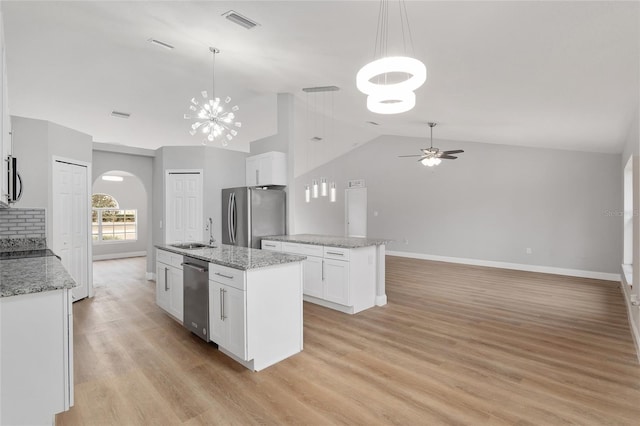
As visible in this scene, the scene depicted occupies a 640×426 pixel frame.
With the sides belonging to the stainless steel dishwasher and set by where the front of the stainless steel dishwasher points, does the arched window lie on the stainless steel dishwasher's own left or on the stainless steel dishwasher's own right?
on the stainless steel dishwasher's own right

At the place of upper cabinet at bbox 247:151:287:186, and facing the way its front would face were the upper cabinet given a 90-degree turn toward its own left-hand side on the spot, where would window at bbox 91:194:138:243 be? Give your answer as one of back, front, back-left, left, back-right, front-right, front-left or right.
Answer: back

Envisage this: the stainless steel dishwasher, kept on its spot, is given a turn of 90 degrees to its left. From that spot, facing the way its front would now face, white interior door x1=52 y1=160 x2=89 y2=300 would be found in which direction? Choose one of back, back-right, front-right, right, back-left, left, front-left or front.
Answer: back

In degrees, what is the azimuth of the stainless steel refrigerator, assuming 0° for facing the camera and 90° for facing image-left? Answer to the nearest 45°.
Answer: approximately 45°

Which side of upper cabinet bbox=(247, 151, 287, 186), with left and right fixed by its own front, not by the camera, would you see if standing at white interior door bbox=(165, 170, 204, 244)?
right

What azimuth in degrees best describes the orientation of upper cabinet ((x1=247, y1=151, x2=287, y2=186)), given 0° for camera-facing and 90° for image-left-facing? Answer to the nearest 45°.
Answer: approximately 45°

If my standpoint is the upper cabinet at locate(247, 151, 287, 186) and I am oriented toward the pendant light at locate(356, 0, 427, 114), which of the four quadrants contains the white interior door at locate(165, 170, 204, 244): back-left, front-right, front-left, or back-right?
back-right

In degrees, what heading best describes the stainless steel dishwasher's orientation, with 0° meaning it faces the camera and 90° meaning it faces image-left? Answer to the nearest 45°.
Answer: approximately 45°

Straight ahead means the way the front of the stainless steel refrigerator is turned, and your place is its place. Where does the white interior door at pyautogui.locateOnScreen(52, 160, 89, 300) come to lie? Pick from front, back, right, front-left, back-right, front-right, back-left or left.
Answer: front-right
